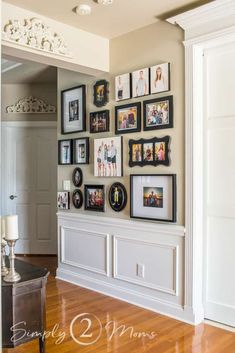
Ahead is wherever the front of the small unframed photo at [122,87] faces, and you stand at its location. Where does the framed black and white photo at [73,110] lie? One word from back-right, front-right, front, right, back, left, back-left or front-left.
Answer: right

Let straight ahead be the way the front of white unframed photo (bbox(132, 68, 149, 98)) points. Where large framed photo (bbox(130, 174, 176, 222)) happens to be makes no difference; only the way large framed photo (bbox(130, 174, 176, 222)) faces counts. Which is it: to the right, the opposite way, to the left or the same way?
the same way

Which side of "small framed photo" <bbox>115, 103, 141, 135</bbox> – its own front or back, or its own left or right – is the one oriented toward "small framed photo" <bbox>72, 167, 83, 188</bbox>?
right

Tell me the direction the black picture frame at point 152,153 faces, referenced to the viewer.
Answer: facing the viewer and to the left of the viewer

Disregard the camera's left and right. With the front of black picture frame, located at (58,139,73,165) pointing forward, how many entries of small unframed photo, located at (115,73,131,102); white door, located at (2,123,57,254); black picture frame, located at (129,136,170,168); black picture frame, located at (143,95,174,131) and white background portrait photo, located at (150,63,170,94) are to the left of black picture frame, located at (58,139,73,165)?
4

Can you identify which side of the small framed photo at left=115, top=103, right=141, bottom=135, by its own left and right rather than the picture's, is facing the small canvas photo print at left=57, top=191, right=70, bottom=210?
right

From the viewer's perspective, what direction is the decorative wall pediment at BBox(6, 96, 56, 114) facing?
toward the camera

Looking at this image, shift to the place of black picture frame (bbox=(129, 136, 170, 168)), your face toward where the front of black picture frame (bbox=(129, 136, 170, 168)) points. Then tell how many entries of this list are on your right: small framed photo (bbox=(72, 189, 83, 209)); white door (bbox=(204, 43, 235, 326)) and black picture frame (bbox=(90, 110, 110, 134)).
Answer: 2

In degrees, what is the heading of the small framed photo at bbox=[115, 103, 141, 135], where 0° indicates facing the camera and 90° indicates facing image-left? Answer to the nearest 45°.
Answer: approximately 45°

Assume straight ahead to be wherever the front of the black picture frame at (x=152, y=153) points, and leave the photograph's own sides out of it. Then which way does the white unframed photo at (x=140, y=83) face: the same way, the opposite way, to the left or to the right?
the same way

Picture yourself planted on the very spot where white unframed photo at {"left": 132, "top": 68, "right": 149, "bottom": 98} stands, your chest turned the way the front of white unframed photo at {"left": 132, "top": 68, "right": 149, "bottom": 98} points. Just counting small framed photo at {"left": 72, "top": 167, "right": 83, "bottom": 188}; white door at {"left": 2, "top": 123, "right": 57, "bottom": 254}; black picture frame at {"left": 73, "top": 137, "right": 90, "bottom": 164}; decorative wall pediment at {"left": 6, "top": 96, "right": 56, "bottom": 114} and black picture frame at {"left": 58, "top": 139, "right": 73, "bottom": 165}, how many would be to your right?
5

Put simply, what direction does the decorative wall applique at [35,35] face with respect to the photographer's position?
facing the viewer and to the right of the viewer

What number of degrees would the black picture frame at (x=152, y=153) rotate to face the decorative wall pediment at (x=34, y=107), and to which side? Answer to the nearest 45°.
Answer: approximately 90° to its right
